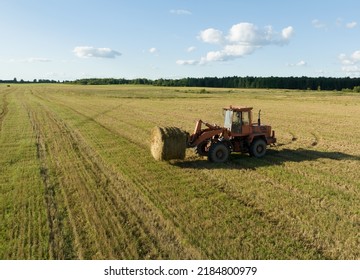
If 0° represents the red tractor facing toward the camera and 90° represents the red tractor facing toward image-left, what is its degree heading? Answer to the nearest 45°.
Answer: approximately 45°

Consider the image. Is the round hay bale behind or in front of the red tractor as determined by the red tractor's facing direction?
in front
